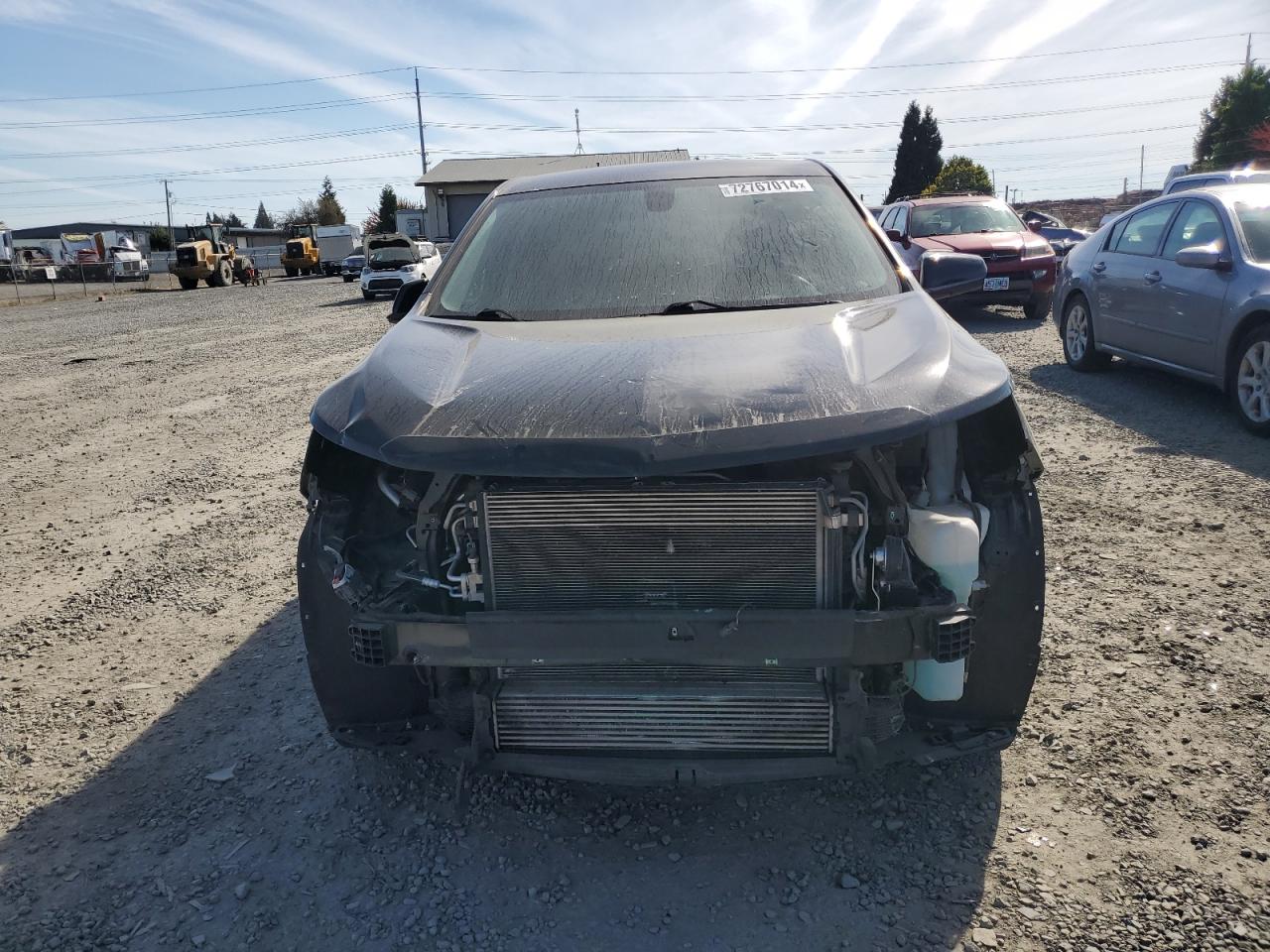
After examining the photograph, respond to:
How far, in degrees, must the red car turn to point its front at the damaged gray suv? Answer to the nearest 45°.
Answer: approximately 45° to its right

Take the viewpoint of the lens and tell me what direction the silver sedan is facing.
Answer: facing the viewer and to the right of the viewer

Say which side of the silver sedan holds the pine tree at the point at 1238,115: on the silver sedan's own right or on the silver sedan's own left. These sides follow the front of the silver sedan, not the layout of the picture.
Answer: on the silver sedan's own left

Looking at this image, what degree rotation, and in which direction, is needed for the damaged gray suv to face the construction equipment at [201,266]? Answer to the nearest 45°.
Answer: approximately 135° to its right

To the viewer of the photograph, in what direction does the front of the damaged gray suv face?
facing the viewer

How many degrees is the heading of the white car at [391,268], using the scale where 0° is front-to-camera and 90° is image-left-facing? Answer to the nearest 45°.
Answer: approximately 45°

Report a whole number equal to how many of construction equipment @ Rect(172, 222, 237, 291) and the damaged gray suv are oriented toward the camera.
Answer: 1

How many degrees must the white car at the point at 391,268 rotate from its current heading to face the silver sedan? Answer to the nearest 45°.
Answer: approximately 45° to its left

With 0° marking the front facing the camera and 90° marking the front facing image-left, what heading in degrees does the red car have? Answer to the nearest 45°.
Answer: approximately 315°

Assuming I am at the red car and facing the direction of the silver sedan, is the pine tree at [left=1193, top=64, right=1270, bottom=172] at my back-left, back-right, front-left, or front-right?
back-left
